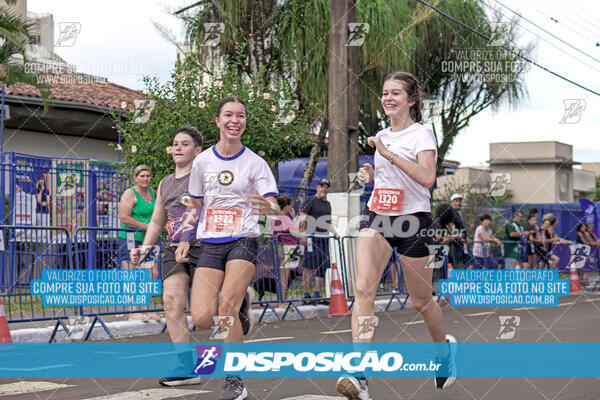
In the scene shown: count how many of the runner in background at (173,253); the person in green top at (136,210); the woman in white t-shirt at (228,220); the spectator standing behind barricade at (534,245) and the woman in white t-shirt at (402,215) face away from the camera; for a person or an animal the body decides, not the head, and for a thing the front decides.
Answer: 0

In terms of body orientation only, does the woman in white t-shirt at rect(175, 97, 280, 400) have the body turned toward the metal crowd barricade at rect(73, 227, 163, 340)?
no

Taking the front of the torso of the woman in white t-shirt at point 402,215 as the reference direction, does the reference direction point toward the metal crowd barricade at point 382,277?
no

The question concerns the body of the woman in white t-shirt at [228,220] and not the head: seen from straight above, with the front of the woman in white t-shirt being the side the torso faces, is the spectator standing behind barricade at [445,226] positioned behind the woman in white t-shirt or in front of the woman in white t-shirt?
behind

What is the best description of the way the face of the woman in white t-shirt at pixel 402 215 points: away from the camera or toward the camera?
toward the camera

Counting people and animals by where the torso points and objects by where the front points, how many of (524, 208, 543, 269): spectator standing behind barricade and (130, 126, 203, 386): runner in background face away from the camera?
0

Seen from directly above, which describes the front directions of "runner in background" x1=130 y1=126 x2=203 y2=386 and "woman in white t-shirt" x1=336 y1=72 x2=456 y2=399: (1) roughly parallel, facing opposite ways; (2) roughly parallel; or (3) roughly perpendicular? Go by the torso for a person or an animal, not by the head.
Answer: roughly parallel

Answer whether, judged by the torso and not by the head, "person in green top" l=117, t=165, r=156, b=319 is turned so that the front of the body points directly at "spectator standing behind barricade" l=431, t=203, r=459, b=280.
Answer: no

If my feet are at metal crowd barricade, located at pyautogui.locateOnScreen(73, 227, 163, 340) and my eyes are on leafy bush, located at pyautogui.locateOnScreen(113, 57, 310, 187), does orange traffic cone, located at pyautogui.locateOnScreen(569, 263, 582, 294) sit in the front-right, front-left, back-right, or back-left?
front-right

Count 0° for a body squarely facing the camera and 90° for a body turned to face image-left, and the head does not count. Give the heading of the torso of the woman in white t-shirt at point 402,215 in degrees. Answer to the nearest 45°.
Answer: approximately 45°

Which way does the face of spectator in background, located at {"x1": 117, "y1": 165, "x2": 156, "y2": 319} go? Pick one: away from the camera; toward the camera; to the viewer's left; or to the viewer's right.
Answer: toward the camera

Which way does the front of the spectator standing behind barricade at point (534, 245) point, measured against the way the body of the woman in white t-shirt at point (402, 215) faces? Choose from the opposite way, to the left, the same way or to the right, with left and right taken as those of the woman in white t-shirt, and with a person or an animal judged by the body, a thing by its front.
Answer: the same way

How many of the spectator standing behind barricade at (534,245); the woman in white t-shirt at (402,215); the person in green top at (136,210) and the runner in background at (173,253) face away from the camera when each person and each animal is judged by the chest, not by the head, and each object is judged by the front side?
0

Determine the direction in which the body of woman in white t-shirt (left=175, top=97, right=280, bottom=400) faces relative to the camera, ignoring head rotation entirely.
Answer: toward the camera
